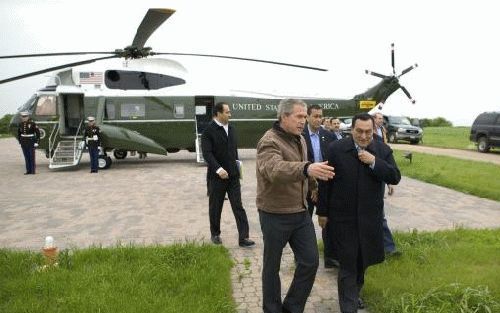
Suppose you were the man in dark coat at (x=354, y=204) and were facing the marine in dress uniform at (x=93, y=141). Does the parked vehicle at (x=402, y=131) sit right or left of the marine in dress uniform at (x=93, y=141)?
right

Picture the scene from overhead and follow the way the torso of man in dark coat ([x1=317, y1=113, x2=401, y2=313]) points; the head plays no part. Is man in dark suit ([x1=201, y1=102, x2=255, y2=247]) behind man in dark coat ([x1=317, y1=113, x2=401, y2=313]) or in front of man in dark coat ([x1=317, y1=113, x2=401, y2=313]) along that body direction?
behind

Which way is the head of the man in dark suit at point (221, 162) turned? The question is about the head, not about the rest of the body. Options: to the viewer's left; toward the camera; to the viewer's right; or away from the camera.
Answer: to the viewer's right

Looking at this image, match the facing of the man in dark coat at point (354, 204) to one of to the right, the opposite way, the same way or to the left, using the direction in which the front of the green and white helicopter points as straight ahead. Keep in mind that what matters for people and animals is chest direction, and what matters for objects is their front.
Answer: to the left

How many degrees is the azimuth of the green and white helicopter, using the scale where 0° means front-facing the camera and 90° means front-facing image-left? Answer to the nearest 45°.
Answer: approximately 90°

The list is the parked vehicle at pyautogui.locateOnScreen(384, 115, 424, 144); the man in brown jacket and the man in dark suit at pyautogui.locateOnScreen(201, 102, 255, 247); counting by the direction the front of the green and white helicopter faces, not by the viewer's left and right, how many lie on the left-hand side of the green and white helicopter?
2

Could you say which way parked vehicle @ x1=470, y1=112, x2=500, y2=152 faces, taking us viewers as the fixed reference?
facing to the right of the viewer

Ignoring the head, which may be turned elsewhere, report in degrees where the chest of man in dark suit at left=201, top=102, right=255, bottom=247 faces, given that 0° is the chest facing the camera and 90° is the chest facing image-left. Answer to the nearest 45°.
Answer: approximately 315°

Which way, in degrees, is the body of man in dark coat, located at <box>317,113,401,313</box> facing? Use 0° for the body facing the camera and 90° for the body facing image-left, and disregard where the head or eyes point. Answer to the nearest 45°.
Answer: approximately 0°
